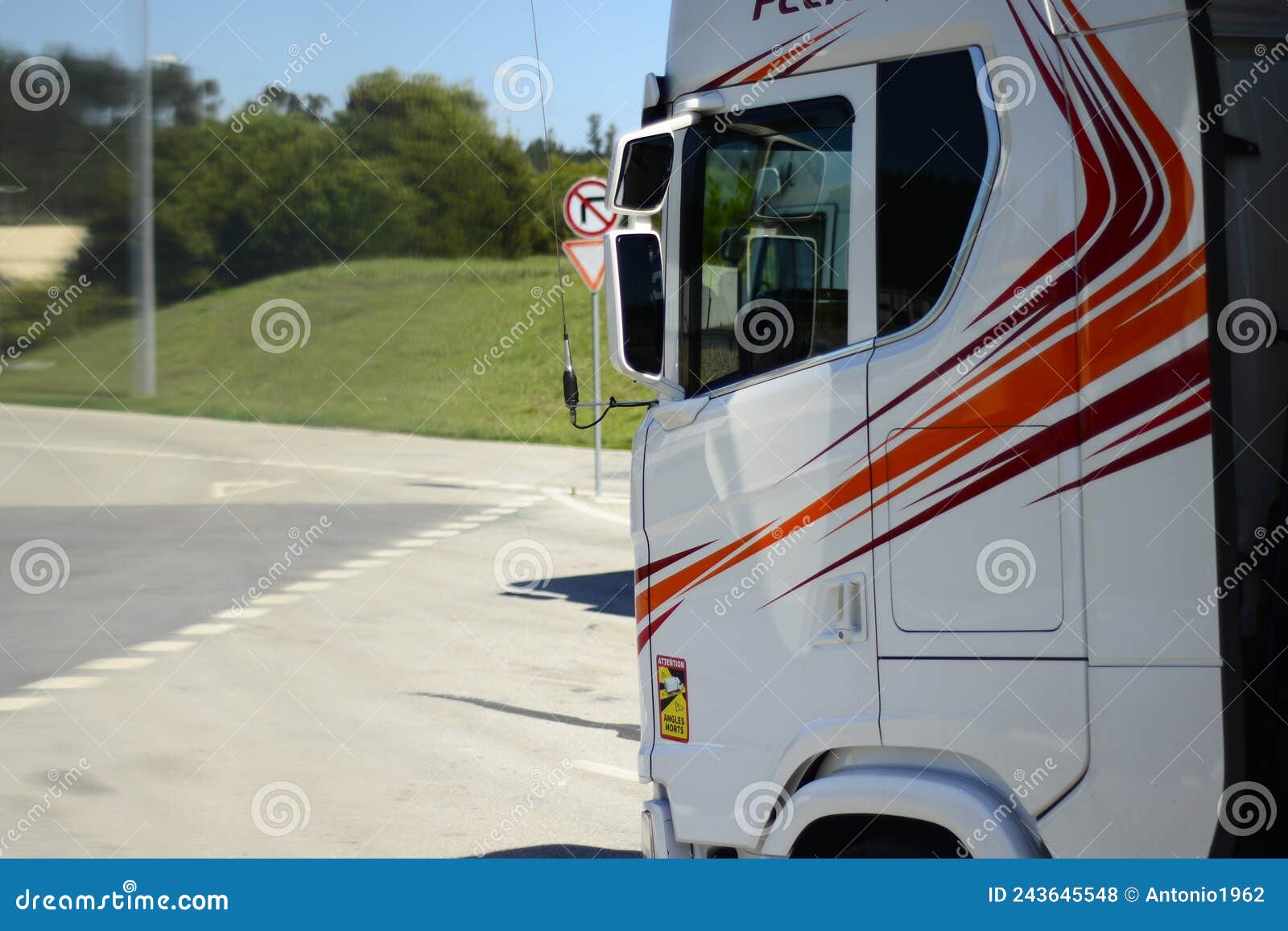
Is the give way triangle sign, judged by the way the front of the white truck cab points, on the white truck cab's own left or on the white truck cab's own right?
on the white truck cab's own right

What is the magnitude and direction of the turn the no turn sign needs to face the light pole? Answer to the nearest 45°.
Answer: approximately 135° to its right

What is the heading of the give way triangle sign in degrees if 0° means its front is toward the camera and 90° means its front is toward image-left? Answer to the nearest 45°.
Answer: approximately 0°

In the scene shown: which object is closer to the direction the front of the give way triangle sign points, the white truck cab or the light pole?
the white truck cab

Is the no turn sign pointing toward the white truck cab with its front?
yes

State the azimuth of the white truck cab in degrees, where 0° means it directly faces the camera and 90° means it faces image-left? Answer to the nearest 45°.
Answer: approximately 90°

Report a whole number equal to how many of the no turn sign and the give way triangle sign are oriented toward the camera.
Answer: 2

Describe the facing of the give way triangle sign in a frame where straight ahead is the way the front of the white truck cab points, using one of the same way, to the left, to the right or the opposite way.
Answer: to the left

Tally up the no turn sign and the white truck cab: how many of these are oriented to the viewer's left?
1
